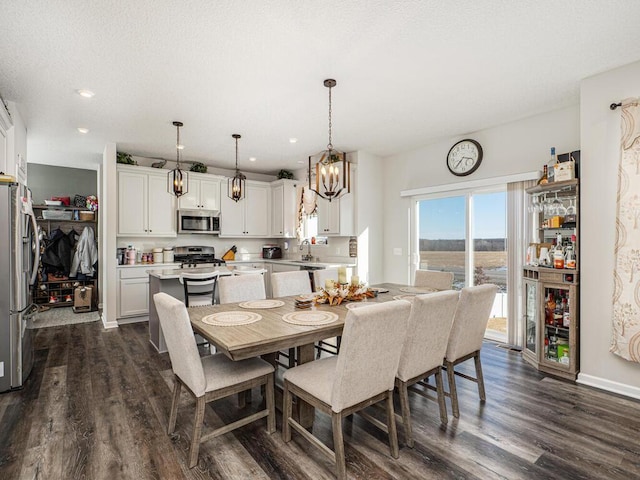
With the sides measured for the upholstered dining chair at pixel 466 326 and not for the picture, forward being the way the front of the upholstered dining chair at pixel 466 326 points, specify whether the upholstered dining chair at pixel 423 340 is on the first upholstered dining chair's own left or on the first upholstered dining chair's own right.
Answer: on the first upholstered dining chair's own left

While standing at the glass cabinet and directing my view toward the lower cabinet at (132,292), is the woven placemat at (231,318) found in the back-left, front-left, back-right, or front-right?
front-left

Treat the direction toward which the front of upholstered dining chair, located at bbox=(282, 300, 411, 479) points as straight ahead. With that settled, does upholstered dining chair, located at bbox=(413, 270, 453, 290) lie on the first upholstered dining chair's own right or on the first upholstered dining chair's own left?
on the first upholstered dining chair's own right

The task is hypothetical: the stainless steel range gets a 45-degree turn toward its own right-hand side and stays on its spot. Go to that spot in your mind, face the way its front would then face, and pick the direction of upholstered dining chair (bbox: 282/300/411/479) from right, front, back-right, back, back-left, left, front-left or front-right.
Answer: front-left

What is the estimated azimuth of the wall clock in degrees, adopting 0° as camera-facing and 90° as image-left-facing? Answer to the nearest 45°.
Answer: approximately 45°

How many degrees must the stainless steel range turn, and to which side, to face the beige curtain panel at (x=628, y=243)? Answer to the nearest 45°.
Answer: approximately 45° to its left

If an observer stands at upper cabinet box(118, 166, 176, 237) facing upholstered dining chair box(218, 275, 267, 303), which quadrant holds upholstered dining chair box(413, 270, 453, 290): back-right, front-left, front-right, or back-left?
front-left

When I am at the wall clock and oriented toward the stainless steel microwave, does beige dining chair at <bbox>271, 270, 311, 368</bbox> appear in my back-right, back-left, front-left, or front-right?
front-left

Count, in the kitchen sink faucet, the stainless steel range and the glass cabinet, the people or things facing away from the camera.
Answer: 0

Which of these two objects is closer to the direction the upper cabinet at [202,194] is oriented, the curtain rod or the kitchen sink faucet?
the curtain rod

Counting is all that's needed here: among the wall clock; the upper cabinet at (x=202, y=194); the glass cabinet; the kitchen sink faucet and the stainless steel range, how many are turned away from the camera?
0

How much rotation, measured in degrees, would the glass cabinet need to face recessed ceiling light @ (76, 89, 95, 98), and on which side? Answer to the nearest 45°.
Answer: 0° — it already faces it

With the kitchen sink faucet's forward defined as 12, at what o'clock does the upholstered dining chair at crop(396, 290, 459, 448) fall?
The upholstered dining chair is roughly at 10 o'clock from the kitchen sink faucet.

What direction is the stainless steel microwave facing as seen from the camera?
toward the camera

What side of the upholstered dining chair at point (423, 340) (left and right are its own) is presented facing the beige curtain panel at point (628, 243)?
right
